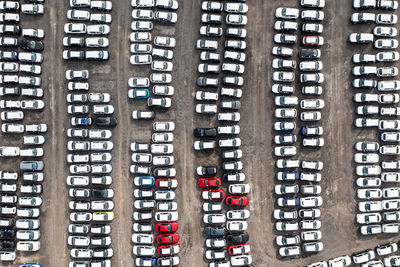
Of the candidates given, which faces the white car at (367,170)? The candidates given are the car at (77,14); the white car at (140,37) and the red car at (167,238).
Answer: the red car

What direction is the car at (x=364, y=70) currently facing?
to the viewer's left

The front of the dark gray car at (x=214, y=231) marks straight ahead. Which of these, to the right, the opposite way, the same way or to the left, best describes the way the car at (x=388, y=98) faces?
the opposite way

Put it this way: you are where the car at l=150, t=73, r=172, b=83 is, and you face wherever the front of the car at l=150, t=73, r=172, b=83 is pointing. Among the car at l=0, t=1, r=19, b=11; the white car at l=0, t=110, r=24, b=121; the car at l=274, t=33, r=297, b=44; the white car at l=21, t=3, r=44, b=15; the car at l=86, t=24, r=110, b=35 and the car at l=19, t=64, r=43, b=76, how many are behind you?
5

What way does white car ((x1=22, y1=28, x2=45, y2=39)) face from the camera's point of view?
to the viewer's right

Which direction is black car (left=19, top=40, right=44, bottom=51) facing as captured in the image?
to the viewer's right

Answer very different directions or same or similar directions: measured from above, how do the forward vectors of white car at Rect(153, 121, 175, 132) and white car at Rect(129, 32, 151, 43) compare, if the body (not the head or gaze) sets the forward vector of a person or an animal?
very different directions

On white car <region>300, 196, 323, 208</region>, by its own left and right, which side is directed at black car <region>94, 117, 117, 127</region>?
back
